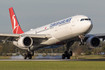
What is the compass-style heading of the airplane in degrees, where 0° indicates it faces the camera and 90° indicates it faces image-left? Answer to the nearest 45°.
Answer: approximately 315°
